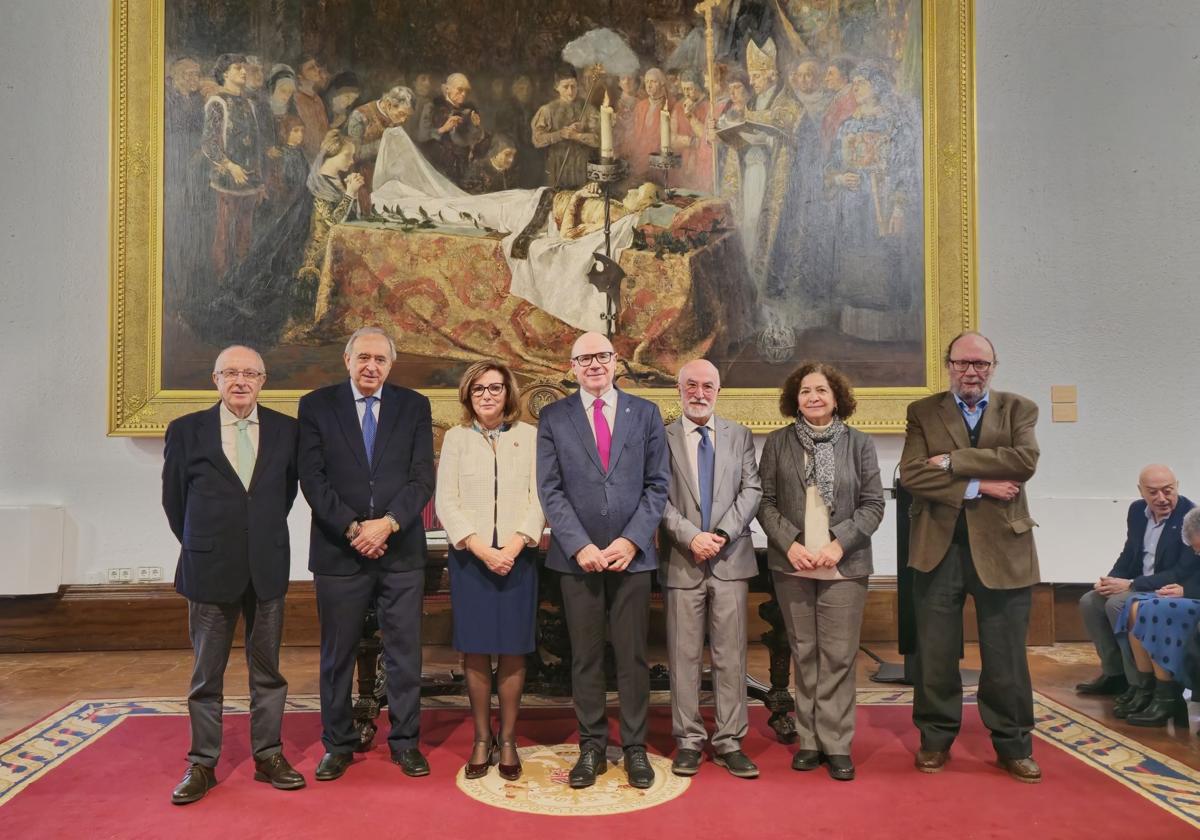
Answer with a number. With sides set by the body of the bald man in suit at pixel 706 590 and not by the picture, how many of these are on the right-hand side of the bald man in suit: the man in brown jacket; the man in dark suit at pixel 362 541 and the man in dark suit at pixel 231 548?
2

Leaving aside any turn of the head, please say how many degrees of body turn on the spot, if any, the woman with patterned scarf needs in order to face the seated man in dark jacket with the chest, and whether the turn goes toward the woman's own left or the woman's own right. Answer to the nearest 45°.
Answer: approximately 135° to the woman's own left

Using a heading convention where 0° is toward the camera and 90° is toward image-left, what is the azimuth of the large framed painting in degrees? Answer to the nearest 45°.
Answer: approximately 0°

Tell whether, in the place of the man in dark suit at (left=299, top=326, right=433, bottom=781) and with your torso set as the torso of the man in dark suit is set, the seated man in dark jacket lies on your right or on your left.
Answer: on your left

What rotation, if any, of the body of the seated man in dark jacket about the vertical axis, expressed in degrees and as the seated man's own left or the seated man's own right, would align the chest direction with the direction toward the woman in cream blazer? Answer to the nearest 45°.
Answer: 0° — they already face them

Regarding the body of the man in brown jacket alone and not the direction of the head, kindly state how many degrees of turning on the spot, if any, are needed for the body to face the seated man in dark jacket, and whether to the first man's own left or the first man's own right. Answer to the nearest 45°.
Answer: approximately 135° to the first man's own left

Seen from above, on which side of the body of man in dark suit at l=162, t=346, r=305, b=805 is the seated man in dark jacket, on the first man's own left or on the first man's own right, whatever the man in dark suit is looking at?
on the first man's own left

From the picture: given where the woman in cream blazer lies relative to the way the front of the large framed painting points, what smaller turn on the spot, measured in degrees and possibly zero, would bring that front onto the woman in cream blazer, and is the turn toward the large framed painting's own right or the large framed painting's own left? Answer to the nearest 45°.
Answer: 0° — it already faces them
